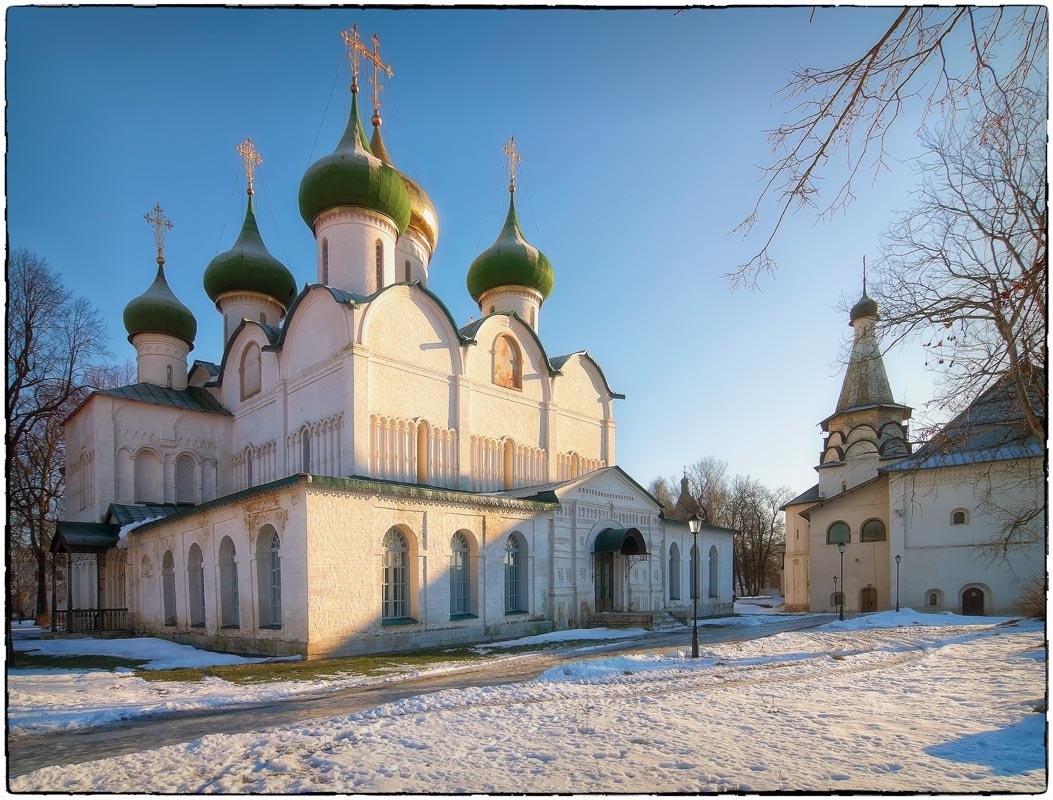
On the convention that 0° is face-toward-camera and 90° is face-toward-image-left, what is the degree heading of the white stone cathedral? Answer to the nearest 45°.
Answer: approximately 315°
